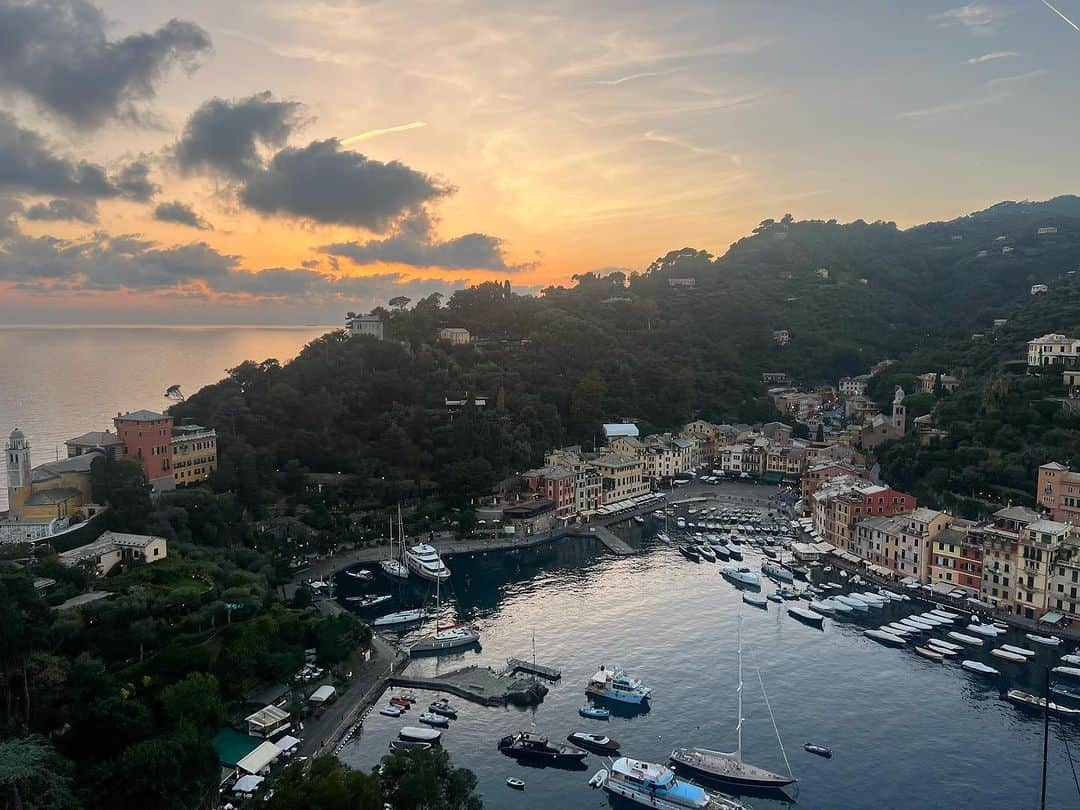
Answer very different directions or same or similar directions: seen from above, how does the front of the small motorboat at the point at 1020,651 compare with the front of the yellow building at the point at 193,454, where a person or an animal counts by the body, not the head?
very different directions

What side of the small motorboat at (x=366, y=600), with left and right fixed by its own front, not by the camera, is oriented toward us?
right

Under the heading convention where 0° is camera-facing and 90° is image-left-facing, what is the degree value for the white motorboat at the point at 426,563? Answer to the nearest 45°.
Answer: approximately 315°

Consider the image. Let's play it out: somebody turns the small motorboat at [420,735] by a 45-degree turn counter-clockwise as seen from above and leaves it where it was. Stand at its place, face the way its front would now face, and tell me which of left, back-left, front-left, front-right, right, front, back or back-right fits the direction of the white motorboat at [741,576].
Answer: front

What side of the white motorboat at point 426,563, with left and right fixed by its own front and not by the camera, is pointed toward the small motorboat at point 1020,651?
front

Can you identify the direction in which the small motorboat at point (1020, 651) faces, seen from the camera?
facing to the left of the viewer
